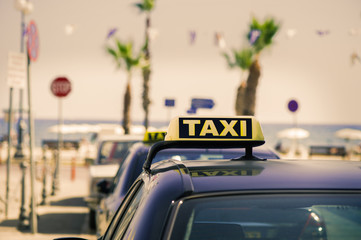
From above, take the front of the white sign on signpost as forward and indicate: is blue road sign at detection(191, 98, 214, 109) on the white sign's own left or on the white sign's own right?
on the white sign's own left

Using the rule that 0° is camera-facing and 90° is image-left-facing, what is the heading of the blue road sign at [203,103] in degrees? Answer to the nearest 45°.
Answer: approximately 0°

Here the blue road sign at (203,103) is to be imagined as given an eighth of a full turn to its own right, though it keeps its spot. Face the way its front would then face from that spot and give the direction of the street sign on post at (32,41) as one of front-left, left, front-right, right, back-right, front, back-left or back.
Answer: front

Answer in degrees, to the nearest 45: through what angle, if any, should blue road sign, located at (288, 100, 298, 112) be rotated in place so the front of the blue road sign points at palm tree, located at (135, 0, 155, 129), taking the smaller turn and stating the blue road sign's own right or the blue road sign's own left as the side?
approximately 135° to the blue road sign's own right

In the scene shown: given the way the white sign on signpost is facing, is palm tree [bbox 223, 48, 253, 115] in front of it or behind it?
behind

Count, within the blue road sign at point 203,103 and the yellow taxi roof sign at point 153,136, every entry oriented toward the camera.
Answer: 2
